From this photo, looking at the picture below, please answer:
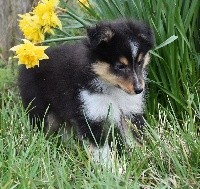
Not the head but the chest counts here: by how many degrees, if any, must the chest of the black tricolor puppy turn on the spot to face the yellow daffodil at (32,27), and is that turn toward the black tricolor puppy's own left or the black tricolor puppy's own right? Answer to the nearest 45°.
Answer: approximately 180°

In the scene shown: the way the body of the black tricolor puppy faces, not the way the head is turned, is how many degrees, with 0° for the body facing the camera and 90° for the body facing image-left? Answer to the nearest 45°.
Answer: approximately 315°

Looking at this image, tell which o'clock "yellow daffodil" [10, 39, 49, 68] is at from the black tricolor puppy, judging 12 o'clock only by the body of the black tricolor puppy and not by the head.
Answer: The yellow daffodil is roughly at 5 o'clock from the black tricolor puppy.
